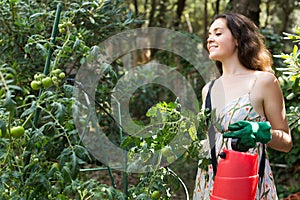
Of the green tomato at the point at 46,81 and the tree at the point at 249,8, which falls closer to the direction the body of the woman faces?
the green tomato

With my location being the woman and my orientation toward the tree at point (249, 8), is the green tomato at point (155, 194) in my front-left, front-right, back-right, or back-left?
back-left

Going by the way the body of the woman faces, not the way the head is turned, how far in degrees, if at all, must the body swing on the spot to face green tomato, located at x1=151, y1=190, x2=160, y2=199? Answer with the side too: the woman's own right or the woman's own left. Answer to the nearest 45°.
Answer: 0° — they already face it

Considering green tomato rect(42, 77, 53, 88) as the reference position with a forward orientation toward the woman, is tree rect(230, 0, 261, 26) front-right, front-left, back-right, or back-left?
front-left

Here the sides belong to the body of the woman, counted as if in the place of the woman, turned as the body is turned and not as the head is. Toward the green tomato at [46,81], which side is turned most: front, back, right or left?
front

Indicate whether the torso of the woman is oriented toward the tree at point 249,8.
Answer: no

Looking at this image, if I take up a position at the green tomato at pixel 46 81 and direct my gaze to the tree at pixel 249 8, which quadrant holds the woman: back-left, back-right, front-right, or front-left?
front-right

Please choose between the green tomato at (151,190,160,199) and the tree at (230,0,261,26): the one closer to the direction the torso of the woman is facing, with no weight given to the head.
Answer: the green tomato

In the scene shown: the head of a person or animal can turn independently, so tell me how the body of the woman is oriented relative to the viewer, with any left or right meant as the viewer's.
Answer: facing the viewer and to the left of the viewer
